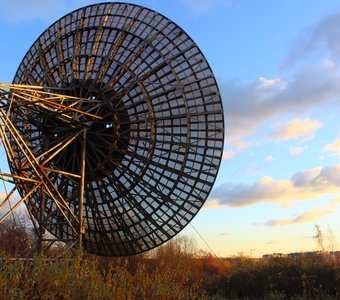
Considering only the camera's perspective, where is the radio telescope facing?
facing away from the viewer and to the right of the viewer
